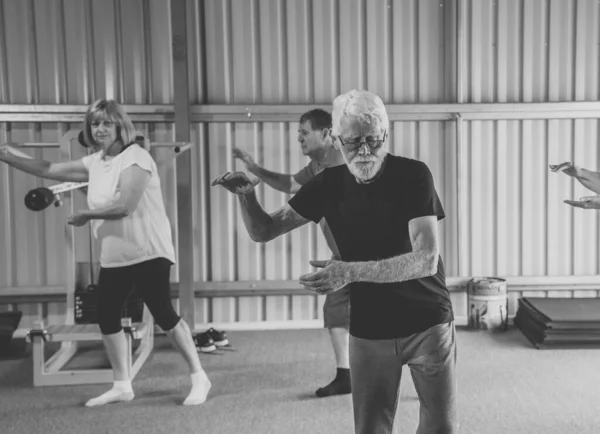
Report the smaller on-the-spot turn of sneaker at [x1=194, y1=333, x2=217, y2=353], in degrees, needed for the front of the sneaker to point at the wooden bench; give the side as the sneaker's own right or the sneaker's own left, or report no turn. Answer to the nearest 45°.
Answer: approximately 180°

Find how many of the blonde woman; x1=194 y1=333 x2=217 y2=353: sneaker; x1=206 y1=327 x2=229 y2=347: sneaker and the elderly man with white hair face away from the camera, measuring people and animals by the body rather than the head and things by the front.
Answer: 0

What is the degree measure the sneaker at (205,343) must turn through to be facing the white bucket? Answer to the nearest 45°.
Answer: approximately 45° to its left

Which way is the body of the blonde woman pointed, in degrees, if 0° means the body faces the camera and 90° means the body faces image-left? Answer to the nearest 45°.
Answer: approximately 45°

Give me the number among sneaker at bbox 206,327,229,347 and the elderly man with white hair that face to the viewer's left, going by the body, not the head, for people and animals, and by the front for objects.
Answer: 0

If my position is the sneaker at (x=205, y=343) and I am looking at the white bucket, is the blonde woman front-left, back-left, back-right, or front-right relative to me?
back-right

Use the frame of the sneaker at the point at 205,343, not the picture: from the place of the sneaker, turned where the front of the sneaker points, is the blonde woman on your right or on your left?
on your right

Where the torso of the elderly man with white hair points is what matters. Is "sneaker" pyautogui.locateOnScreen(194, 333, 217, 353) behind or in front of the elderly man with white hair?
behind

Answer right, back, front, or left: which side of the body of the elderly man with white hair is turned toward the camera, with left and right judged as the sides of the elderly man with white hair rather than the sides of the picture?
front

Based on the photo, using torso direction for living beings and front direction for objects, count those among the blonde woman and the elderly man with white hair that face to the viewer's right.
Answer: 0

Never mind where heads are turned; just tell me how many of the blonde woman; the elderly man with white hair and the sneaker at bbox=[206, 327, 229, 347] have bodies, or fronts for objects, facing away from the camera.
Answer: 0

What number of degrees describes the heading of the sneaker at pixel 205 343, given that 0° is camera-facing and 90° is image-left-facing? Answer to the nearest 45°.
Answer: approximately 315°

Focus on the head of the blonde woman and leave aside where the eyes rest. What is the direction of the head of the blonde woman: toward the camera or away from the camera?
toward the camera
